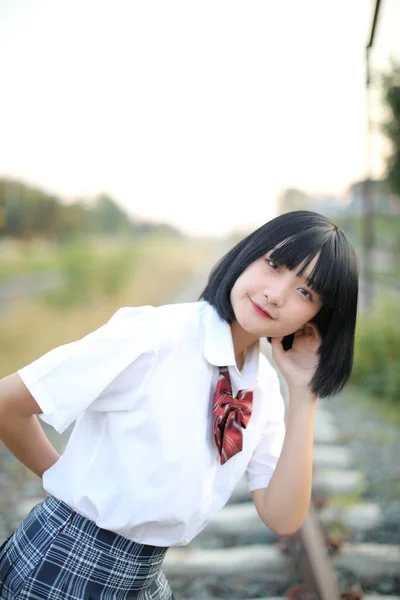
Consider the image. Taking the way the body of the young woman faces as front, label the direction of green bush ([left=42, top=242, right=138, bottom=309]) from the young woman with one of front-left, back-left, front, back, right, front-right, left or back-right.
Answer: back-left

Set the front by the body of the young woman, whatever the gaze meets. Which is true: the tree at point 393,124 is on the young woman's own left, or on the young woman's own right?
on the young woman's own left

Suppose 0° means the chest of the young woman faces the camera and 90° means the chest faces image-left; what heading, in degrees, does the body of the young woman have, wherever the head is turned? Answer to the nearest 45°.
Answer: approximately 315°

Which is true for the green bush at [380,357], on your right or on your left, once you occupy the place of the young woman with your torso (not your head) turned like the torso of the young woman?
on your left
